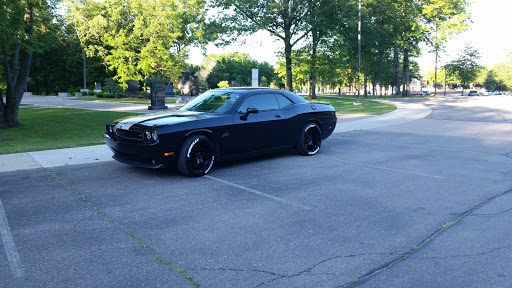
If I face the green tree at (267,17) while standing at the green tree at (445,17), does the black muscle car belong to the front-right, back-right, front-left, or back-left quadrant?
front-left

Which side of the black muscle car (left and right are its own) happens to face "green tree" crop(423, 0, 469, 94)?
back

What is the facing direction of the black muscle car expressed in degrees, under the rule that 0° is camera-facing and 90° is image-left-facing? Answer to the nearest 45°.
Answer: approximately 45°

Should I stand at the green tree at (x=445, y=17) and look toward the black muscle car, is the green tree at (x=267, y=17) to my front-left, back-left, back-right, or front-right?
front-right

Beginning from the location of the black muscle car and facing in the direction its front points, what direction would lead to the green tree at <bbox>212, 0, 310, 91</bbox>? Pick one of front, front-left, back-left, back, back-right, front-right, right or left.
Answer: back-right
